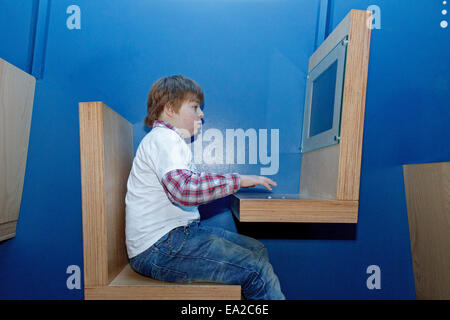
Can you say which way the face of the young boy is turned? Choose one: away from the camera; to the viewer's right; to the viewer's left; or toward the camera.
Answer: to the viewer's right

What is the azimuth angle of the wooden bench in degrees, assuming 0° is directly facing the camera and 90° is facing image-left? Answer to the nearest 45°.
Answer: approximately 270°

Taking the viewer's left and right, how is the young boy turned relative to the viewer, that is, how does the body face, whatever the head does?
facing to the right of the viewer
